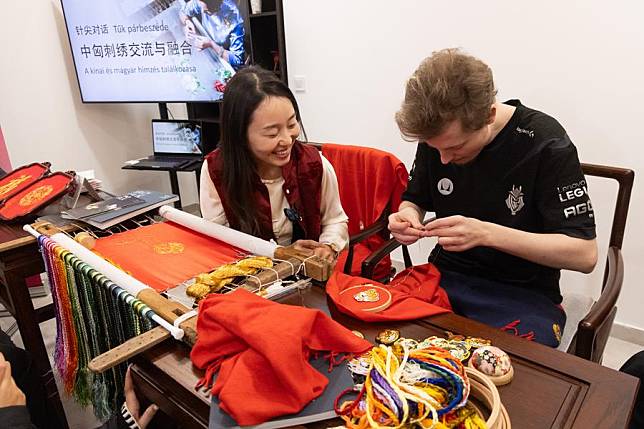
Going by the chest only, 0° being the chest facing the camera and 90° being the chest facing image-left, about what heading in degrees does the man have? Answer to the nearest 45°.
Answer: approximately 45°

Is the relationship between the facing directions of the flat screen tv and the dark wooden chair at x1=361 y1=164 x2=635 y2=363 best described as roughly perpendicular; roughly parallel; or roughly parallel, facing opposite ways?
roughly perpendicular

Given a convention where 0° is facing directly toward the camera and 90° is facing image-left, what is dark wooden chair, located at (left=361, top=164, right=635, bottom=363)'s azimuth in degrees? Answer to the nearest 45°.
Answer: approximately 45°

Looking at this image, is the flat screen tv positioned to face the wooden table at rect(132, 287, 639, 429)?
yes

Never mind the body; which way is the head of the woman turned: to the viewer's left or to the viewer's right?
to the viewer's right

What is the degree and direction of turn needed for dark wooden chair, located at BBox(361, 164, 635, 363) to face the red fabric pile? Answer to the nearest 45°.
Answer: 0° — it already faces it

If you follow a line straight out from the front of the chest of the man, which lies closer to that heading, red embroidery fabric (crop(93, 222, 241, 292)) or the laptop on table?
the red embroidery fabric
